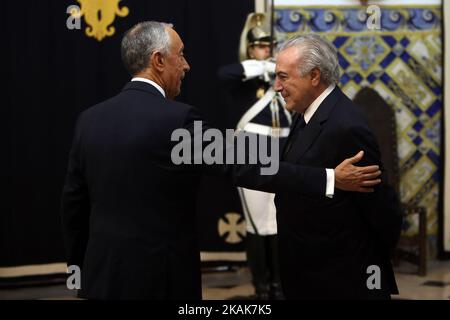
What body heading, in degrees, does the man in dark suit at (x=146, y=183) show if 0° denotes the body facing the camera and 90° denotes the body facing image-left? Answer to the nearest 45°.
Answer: approximately 225°

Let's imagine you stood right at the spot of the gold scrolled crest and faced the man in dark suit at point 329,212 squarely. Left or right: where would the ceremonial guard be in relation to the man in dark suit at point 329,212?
left

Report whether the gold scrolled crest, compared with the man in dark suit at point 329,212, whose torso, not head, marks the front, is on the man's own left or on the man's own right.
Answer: on the man's own right

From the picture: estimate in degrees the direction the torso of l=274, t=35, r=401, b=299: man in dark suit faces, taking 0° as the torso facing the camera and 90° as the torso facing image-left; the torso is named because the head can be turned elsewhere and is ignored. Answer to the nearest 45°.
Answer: approximately 90°

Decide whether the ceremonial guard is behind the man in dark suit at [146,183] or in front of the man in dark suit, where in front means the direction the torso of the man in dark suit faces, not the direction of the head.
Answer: in front
